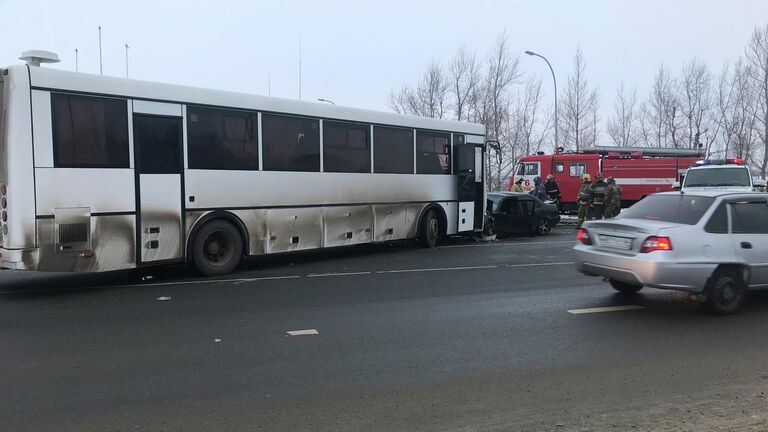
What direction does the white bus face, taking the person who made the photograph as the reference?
facing away from the viewer and to the right of the viewer

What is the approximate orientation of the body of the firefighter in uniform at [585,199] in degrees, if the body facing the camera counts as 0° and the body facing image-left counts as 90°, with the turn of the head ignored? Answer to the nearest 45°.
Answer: approximately 90°

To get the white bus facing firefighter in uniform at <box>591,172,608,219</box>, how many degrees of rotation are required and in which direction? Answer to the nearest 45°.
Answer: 0° — it already faces them

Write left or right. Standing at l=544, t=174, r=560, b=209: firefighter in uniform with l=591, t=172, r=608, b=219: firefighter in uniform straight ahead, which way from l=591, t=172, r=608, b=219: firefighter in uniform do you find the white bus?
right

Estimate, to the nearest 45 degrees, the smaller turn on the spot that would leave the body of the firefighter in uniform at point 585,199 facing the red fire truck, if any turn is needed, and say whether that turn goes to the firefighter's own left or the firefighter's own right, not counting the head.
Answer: approximately 90° to the firefighter's own right

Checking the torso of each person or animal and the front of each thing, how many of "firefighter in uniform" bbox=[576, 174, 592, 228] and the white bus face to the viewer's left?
1

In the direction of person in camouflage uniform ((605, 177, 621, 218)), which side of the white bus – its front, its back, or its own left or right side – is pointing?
front
